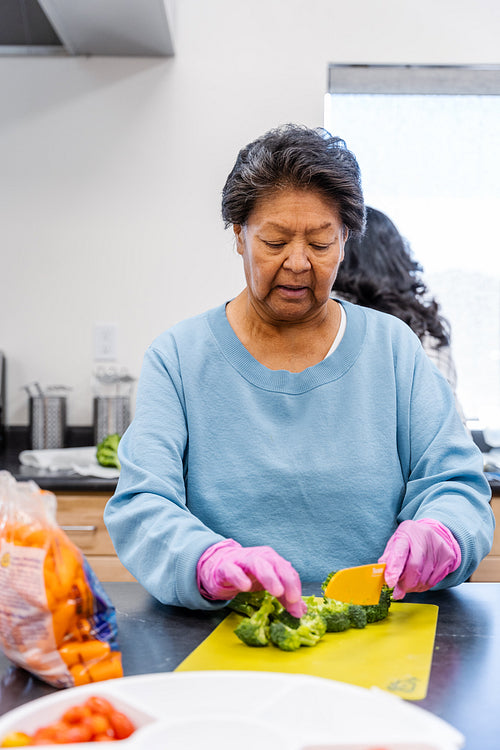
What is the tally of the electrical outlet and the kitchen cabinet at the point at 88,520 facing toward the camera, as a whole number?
2

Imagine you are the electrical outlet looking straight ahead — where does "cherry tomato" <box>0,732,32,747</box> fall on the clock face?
The cherry tomato is roughly at 12 o'clock from the electrical outlet.

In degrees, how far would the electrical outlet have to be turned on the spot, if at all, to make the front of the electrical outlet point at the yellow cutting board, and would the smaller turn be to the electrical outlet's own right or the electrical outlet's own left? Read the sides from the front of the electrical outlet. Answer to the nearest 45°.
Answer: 0° — it already faces it

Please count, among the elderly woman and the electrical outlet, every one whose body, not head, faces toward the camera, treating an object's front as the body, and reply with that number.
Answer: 2

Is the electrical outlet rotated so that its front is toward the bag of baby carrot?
yes

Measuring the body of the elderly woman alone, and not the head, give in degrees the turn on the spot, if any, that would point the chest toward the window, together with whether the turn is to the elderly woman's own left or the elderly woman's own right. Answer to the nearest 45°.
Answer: approximately 180°

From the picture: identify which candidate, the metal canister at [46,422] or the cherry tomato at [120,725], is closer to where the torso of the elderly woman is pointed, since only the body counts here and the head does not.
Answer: the cherry tomato

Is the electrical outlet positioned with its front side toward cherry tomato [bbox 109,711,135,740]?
yes

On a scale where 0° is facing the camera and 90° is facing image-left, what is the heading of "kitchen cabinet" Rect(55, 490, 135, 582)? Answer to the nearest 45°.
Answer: approximately 0°

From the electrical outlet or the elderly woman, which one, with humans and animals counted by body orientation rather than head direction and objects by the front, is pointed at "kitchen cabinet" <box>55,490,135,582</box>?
the electrical outlet

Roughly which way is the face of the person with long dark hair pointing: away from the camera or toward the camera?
away from the camera

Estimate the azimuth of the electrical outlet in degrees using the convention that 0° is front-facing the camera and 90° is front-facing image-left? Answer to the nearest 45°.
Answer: approximately 0°
